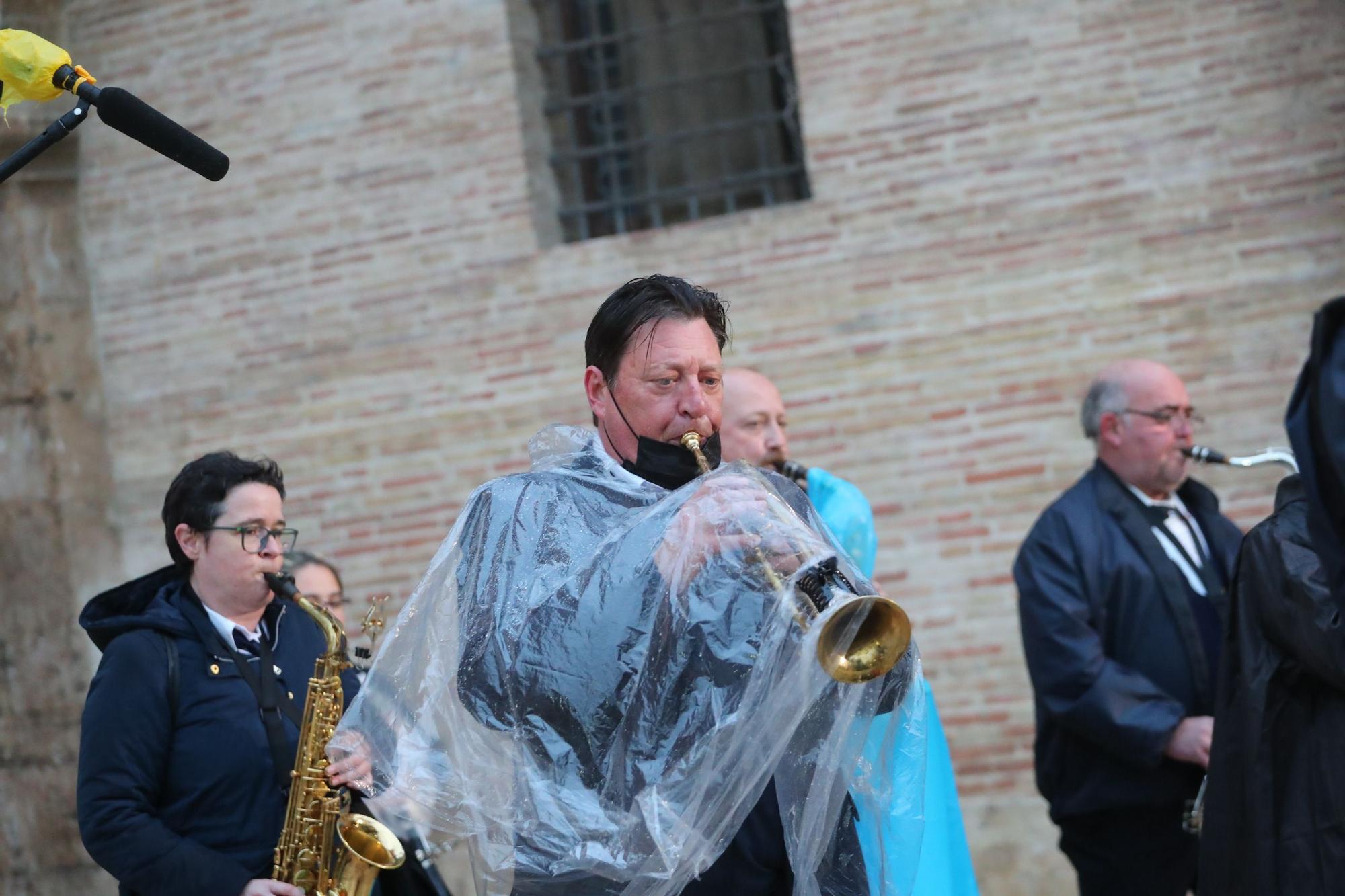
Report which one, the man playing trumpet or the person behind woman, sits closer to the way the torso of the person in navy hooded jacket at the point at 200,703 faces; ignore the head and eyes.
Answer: the man playing trumpet

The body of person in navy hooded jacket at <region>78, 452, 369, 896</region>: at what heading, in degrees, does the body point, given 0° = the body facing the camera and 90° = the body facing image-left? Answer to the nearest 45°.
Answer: approximately 315°

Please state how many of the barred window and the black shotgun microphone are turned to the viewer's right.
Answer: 1

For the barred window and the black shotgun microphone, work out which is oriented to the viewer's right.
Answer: the black shotgun microphone

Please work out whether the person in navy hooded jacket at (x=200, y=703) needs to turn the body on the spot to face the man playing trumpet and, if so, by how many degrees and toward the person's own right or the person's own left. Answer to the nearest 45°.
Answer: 0° — they already face them

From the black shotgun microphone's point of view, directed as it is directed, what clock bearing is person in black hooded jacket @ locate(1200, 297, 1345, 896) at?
The person in black hooded jacket is roughly at 12 o'clock from the black shotgun microphone.

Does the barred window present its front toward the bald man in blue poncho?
yes

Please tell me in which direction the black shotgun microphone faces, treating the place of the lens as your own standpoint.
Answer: facing to the right of the viewer

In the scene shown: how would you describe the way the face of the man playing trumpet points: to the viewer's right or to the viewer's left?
to the viewer's right
